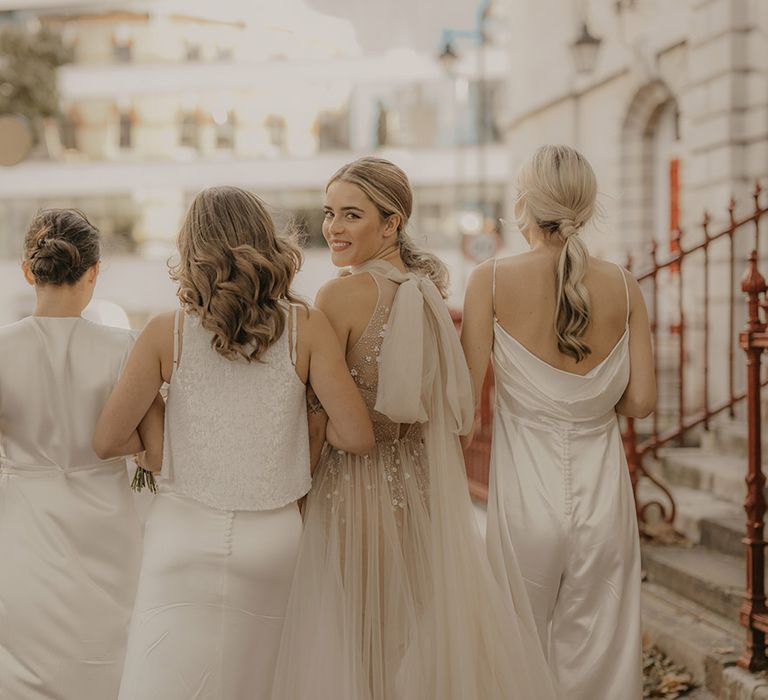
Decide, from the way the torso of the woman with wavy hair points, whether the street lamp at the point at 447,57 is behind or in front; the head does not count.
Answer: in front

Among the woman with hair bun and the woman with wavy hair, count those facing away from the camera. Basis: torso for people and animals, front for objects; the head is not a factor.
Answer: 2

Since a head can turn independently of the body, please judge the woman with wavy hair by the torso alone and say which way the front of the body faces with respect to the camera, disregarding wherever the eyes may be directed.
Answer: away from the camera

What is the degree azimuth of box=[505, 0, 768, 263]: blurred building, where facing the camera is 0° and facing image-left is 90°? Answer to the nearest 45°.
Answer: approximately 45°

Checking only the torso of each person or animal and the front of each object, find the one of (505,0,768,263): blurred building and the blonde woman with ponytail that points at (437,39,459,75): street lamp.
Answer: the blonde woman with ponytail

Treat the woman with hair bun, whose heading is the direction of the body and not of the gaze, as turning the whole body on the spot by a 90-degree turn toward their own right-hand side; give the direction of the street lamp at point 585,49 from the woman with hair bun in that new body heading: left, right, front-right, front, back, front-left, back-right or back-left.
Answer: front-left

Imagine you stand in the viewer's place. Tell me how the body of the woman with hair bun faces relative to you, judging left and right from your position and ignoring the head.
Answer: facing away from the viewer

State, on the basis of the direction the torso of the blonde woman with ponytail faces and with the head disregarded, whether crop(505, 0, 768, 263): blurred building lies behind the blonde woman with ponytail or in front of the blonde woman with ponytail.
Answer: in front

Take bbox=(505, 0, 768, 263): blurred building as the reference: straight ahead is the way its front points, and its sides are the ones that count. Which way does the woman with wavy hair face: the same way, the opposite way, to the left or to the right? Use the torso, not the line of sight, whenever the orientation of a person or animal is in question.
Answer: to the right

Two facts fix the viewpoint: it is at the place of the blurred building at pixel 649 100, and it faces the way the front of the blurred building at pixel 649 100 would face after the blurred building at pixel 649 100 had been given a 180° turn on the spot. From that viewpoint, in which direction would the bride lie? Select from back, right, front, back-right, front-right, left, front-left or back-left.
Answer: back-right

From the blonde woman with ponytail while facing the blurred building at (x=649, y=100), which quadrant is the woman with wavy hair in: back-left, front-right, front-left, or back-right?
back-left

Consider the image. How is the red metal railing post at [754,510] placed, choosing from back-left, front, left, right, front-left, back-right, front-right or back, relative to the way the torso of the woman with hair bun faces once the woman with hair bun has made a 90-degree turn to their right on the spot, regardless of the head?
front

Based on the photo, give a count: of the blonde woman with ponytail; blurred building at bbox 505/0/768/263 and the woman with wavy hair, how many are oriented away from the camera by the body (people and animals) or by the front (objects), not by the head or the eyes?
2

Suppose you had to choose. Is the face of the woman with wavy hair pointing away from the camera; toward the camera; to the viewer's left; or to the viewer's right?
away from the camera

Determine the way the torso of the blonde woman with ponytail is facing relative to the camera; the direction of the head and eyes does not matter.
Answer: away from the camera

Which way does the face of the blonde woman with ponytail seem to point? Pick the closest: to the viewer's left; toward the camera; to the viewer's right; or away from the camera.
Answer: away from the camera

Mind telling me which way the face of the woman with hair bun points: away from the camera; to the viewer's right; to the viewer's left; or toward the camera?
away from the camera
